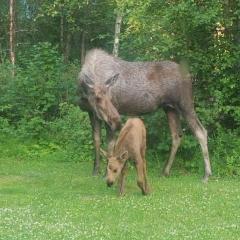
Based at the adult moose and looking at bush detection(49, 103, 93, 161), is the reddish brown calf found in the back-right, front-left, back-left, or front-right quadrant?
back-left

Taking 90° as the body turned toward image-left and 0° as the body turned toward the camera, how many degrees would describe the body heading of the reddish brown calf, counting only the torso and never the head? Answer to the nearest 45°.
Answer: approximately 45°

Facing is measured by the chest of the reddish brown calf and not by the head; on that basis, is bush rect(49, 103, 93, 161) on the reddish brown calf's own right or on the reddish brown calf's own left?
on the reddish brown calf's own right

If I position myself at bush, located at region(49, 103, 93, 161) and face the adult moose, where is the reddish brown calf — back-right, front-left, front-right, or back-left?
front-right

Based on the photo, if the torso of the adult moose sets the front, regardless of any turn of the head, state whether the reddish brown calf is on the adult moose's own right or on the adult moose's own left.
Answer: on the adult moose's own left

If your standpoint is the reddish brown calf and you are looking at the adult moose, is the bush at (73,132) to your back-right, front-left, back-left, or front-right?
front-left

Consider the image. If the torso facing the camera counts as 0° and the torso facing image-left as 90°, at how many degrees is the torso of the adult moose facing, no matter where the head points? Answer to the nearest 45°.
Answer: approximately 90°

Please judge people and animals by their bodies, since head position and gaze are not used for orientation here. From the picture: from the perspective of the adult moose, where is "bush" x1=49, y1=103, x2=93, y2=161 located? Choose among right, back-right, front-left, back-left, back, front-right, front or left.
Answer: front-right
